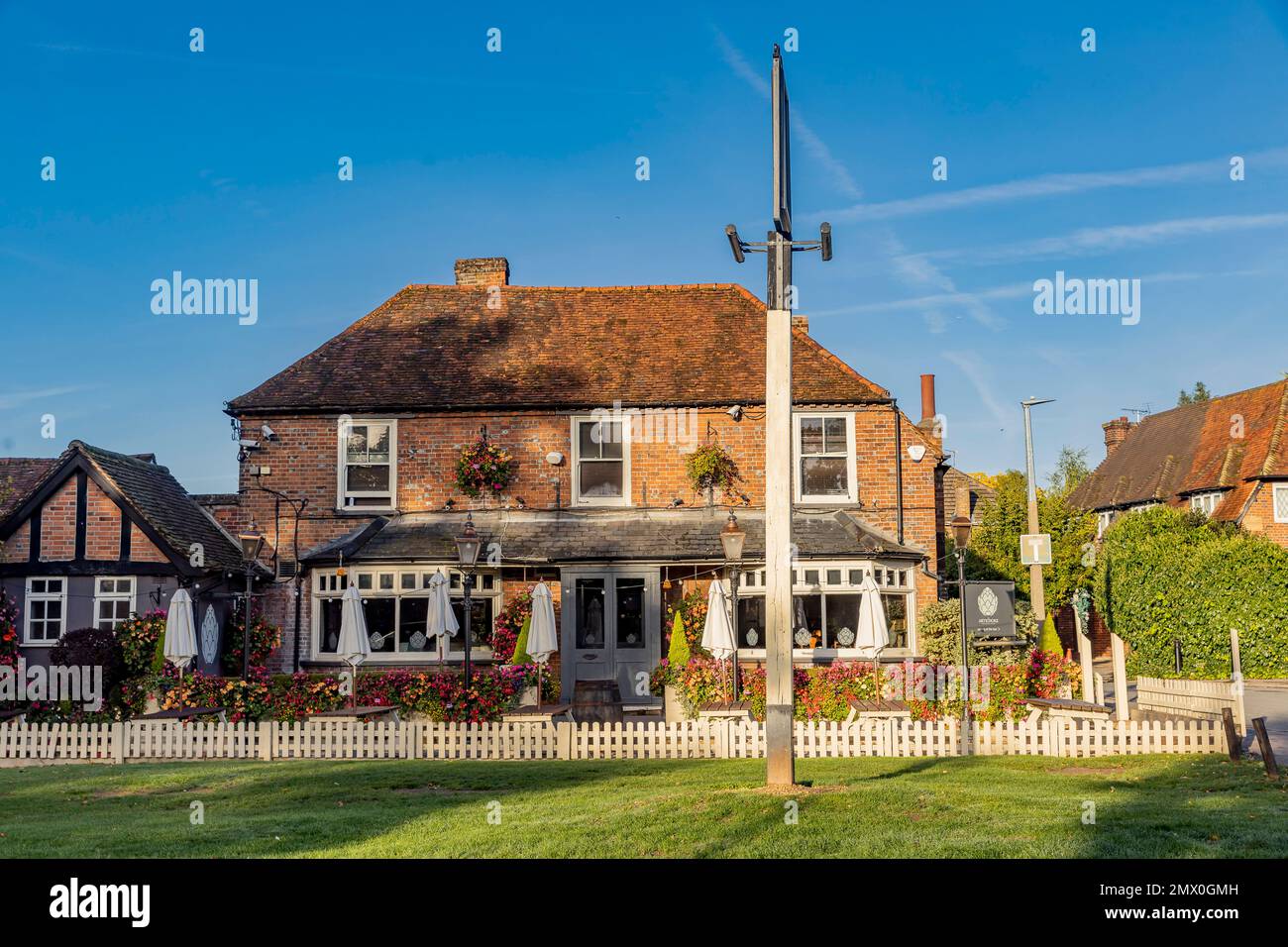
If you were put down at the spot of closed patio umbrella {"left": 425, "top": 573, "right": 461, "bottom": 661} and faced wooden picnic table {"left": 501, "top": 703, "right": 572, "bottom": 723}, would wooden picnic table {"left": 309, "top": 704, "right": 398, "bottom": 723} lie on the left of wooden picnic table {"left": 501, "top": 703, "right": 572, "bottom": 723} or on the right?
right

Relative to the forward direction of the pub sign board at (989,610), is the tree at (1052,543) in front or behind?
behind

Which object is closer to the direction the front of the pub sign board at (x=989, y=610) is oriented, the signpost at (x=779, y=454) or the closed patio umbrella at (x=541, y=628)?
the signpost

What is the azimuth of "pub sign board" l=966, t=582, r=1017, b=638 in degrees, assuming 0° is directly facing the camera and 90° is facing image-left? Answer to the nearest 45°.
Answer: approximately 0°

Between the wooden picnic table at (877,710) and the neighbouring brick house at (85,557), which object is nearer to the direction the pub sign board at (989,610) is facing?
the wooden picnic table

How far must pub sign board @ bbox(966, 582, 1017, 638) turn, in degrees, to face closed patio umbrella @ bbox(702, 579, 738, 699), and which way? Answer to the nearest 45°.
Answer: approximately 45° to its right

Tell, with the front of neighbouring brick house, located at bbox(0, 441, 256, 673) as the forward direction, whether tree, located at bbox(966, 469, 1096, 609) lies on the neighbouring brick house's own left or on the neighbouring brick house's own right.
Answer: on the neighbouring brick house's own left

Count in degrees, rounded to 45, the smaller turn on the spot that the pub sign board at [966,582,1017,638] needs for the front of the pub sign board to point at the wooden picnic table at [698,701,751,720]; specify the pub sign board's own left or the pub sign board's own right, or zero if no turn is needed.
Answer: approximately 45° to the pub sign board's own right

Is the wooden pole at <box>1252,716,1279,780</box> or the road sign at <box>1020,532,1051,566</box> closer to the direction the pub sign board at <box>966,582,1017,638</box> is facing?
the wooden pole

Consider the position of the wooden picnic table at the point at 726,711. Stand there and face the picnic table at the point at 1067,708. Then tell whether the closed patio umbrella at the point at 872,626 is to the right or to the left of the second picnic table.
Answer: left

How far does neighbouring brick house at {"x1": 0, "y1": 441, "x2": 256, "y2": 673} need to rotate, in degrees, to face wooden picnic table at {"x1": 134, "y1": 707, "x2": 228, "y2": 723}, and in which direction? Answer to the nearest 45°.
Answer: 0° — it already faces it

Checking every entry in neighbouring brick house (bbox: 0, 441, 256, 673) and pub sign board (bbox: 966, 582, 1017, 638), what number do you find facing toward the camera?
2
